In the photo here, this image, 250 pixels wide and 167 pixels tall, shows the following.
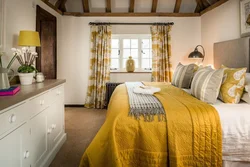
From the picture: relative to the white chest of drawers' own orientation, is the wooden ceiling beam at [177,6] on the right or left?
on its left

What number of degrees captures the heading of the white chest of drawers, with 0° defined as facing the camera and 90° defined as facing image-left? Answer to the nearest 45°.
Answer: approximately 315°

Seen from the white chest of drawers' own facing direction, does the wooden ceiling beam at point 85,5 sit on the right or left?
on its left

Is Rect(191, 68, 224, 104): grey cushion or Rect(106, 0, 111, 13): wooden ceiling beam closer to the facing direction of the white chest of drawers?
the grey cushion

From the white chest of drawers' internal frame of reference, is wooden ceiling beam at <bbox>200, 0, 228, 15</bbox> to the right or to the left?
on its left
